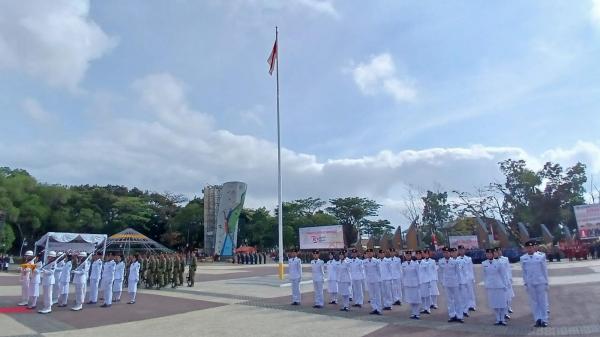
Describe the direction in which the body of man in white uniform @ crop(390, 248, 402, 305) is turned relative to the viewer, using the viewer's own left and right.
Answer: facing the viewer

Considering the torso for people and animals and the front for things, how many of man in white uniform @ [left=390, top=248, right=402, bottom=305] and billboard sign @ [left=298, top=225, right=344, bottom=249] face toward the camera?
2

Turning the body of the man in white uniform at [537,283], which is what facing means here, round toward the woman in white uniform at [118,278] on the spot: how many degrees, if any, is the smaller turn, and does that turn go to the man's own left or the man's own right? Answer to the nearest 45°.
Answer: approximately 90° to the man's own right

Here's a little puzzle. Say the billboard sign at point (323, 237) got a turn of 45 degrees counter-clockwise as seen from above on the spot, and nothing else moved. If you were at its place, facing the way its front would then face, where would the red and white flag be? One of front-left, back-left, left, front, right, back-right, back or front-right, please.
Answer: front-right

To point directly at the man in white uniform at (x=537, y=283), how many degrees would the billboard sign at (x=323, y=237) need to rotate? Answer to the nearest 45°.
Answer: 0° — it already faces them

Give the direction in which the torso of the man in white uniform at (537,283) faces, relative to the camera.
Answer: toward the camera

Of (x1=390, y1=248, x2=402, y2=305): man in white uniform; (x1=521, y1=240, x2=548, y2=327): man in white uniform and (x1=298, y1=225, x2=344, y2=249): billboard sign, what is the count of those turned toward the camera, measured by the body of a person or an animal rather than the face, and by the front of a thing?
3

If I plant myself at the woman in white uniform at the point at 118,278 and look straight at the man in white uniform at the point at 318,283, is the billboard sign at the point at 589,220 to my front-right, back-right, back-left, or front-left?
front-left

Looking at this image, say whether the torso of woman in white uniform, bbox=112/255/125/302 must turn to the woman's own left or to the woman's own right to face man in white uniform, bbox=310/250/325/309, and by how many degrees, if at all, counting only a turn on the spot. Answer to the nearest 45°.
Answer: approximately 90° to the woman's own left

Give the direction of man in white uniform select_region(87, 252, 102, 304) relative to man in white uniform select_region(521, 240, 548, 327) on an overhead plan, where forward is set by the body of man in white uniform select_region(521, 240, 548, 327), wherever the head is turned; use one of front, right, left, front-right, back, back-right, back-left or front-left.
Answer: right

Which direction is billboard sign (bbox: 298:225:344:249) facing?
toward the camera
